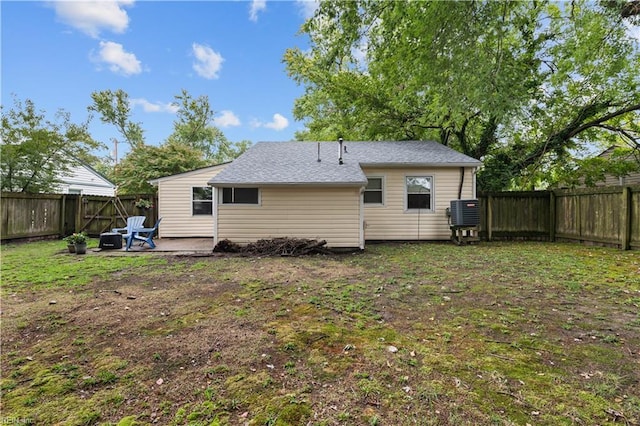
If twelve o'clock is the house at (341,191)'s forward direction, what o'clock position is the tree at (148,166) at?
The tree is roughly at 10 o'clock from the house.

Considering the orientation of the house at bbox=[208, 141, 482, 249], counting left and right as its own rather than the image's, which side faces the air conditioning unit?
right

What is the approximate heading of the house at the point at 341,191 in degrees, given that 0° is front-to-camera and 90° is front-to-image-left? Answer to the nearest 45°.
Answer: approximately 180°

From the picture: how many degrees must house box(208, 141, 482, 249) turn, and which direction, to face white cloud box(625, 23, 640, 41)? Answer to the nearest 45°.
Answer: approximately 90° to its right

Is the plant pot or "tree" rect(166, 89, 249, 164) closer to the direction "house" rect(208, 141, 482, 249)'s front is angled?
the tree

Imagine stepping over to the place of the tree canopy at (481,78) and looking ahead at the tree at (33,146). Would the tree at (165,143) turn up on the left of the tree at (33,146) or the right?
right

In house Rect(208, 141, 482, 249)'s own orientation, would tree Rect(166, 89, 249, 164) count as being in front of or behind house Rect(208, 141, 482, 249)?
in front

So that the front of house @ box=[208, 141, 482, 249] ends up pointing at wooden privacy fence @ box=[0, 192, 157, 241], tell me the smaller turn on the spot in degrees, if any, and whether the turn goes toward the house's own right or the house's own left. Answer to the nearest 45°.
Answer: approximately 90° to the house's own left

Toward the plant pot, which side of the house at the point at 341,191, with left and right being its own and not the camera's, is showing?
left

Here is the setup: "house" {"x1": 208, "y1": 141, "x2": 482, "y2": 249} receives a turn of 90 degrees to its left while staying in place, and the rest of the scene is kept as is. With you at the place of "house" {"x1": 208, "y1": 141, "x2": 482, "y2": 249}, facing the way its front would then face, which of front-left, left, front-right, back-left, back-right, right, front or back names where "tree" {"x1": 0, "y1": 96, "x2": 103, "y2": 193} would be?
front

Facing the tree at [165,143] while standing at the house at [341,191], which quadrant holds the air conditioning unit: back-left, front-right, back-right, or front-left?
back-right

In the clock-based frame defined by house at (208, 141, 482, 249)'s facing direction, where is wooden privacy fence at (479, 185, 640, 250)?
The wooden privacy fence is roughly at 3 o'clock from the house.
